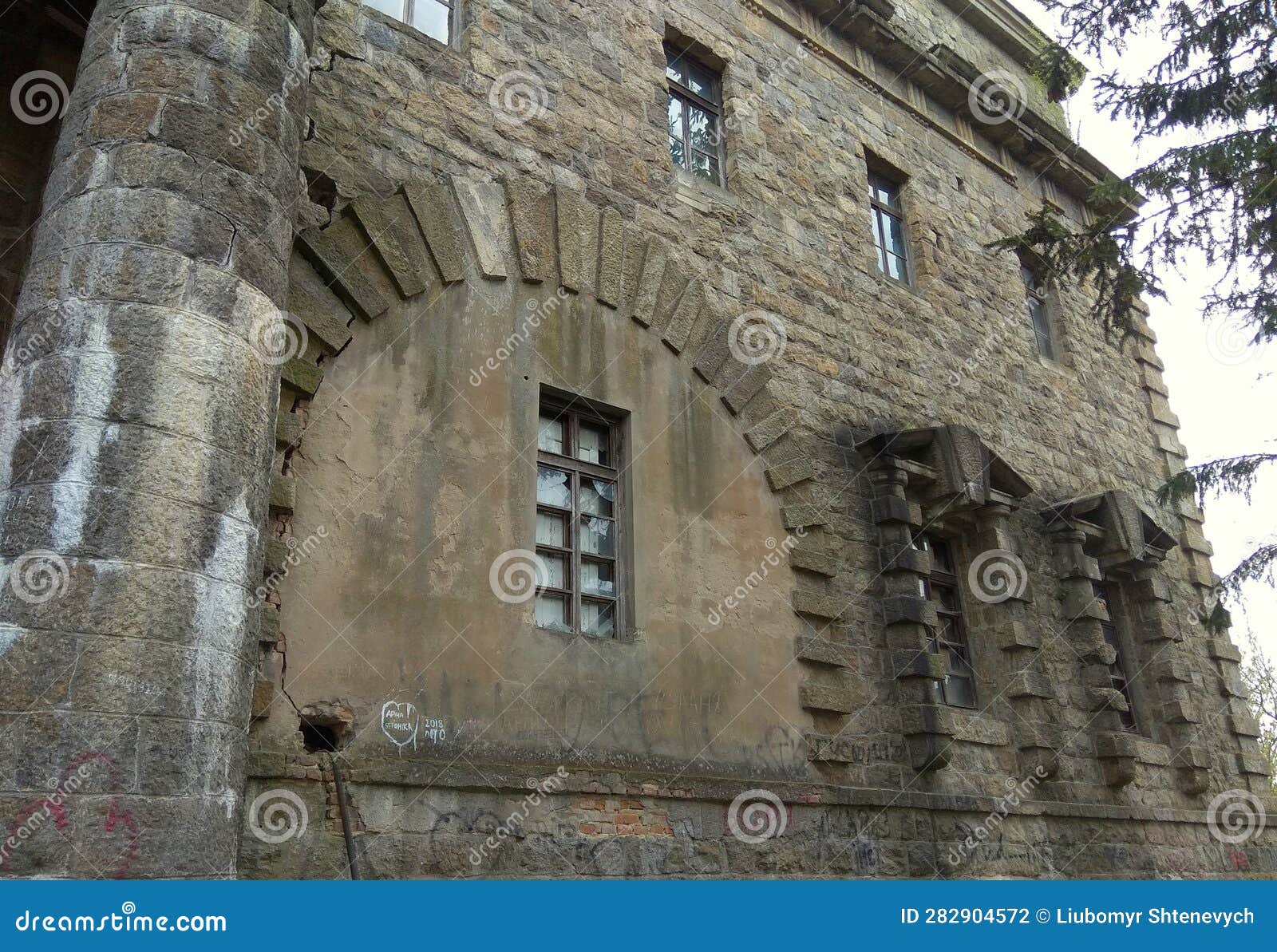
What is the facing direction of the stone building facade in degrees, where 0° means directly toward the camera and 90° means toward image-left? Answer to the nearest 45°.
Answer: approximately 315°
